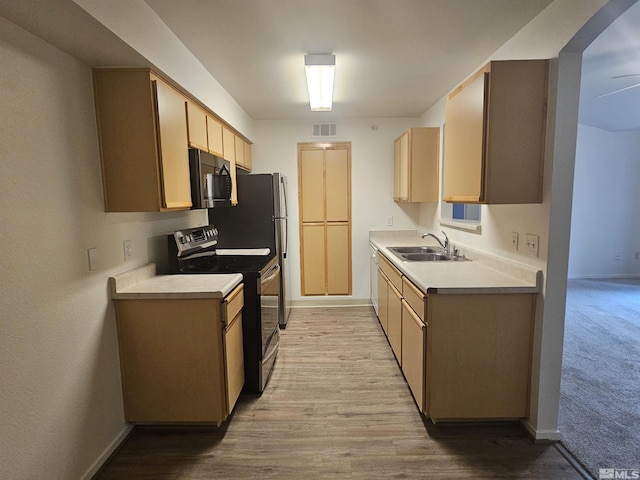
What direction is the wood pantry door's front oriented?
toward the camera

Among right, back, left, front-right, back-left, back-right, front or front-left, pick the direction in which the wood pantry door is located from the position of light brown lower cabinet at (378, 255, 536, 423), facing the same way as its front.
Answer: front-right

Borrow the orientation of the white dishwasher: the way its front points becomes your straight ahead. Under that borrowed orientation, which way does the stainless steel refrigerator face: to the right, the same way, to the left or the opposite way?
the opposite way

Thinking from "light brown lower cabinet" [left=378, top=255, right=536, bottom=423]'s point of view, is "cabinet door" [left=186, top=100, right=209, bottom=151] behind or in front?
in front

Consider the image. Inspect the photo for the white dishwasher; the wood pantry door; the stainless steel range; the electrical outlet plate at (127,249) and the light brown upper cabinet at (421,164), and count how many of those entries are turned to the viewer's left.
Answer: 2

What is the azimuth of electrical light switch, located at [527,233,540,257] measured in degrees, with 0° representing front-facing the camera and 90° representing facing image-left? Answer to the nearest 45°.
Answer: approximately 45°

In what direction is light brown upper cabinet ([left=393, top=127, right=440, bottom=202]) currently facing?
to the viewer's left

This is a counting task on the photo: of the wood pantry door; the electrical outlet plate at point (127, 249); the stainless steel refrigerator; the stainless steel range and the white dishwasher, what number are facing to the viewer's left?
1

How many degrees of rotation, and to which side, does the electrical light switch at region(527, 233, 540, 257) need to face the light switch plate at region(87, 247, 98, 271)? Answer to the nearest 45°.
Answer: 0° — it already faces it

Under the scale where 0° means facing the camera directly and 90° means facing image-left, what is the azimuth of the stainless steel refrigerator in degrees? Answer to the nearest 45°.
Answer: approximately 270°

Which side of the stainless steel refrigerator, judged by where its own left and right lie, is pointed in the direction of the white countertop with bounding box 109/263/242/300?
right

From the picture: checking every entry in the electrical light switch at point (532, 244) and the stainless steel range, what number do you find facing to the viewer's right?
1

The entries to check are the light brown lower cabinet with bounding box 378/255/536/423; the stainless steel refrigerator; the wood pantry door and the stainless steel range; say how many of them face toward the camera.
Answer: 1

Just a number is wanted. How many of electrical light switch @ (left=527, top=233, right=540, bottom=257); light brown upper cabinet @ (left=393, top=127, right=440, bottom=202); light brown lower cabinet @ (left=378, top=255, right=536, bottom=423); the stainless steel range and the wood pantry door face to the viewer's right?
1

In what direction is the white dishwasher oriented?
to the viewer's left
